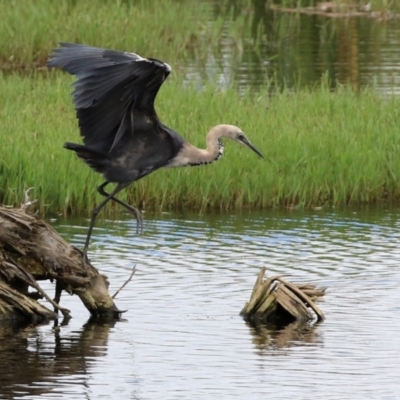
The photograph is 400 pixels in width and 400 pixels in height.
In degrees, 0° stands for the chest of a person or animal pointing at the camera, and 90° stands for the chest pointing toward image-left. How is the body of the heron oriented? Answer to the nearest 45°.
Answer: approximately 270°
